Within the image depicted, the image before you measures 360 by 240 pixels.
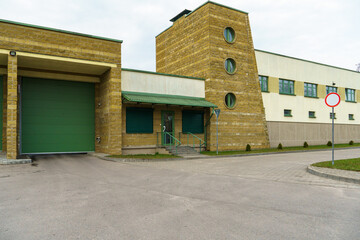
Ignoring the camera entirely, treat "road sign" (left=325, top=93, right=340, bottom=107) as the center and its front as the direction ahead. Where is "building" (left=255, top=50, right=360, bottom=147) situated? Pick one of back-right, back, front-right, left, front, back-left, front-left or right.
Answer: back

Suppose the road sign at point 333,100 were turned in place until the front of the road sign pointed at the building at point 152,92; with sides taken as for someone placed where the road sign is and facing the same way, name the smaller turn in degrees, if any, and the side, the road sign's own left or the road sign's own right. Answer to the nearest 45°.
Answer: approximately 90° to the road sign's own right

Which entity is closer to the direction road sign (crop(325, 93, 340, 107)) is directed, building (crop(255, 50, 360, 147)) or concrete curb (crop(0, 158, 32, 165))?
the concrete curb

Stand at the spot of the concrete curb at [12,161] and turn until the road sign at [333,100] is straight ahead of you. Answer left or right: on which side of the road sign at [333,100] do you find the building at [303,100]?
left

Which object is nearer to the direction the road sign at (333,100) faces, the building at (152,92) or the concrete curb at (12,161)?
the concrete curb

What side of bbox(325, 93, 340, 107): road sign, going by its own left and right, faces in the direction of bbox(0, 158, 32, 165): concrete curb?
right

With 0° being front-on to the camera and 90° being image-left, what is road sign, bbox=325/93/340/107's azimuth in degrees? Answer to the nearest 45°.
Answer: approximately 0°
